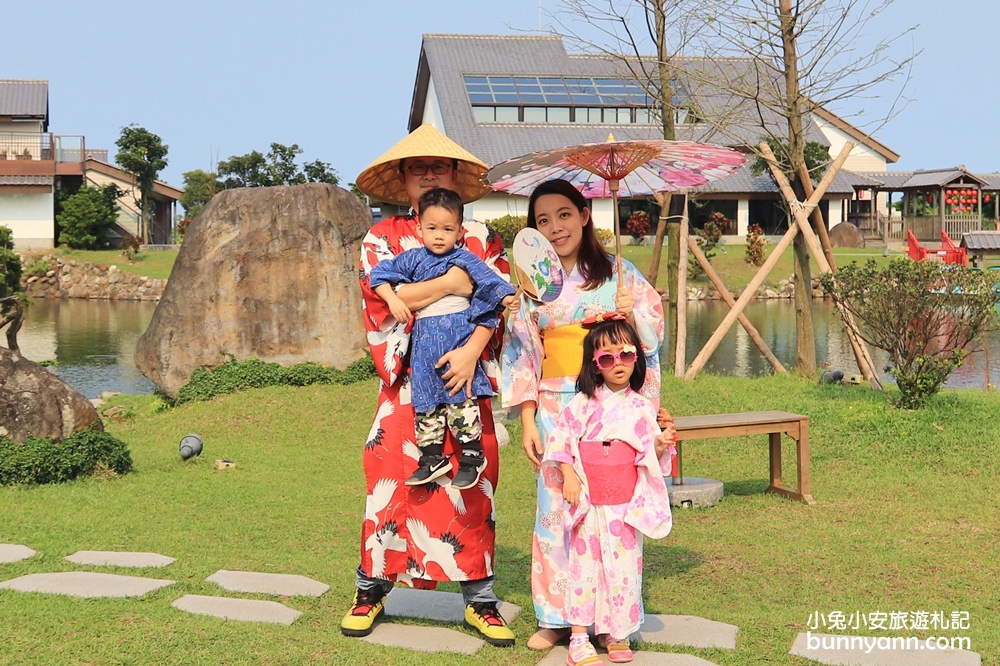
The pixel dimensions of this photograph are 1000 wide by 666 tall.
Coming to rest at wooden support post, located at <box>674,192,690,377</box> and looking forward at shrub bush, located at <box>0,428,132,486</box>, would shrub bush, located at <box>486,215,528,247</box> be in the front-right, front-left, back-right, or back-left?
back-right

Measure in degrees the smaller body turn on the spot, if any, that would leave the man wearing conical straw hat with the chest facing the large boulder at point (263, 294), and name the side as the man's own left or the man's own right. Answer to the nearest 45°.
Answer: approximately 180°

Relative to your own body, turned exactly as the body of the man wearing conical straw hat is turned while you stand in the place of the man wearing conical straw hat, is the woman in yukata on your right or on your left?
on your left

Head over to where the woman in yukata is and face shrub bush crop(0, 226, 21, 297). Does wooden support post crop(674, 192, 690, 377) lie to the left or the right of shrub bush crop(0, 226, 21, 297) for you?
right

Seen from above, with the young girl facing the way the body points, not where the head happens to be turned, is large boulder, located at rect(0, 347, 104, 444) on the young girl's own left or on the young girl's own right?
on the young girl's own right

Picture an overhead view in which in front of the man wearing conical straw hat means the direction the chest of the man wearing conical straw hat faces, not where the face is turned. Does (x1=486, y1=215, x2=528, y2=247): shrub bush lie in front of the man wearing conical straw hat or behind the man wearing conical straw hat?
behind

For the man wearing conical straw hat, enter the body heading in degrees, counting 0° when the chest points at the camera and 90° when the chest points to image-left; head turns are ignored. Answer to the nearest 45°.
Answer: approximately 0°

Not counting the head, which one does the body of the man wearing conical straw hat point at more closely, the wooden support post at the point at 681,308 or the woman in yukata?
the woman in yukata

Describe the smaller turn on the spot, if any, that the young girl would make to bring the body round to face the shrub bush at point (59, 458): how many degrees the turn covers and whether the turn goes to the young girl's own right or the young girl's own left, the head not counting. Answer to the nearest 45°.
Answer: approximately 135° to the young girl's own right

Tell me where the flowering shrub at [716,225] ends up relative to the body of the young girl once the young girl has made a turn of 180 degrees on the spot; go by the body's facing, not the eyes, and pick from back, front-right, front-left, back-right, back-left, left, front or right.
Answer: front

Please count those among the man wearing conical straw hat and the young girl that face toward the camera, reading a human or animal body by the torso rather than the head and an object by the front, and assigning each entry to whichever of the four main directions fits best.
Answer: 2
